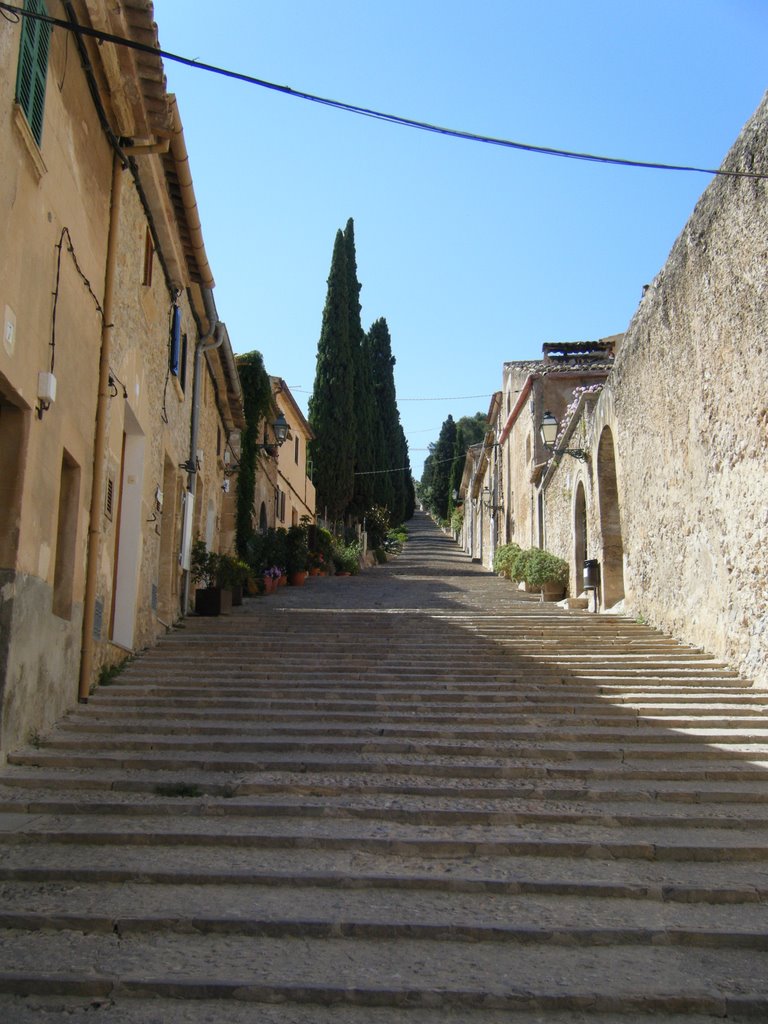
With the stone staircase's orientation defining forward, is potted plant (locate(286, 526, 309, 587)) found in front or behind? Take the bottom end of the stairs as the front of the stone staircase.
behind

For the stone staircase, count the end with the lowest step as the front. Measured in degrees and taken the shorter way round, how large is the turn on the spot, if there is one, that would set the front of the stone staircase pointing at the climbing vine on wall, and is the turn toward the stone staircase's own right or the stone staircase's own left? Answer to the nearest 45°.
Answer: approximately 180°

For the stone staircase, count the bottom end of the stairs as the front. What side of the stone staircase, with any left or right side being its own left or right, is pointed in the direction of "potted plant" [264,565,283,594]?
back

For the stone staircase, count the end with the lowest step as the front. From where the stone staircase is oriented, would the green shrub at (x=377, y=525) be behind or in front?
behind

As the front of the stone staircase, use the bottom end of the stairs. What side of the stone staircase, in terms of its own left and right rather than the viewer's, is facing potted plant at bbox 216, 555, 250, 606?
back

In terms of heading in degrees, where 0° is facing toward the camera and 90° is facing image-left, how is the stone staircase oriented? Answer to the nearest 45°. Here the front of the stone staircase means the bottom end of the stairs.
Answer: approximately 0°

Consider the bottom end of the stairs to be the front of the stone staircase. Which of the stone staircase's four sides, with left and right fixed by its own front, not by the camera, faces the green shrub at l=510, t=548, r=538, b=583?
back

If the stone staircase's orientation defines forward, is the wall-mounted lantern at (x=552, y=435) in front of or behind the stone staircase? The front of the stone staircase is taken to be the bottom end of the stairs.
behind

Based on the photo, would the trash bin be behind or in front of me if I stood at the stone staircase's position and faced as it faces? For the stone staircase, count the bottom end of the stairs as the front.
behind

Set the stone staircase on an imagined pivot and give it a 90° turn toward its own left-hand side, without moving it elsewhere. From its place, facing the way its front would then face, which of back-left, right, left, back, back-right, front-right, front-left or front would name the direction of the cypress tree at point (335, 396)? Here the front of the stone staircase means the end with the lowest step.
left

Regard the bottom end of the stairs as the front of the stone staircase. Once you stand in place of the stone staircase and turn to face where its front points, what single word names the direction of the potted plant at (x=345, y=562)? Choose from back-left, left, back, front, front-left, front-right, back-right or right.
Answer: back

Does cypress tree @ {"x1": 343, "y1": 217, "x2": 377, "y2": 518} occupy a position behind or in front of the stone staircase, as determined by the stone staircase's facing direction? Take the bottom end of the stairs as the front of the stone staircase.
behind

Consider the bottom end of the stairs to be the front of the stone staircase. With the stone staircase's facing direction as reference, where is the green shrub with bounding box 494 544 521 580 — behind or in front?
behind
